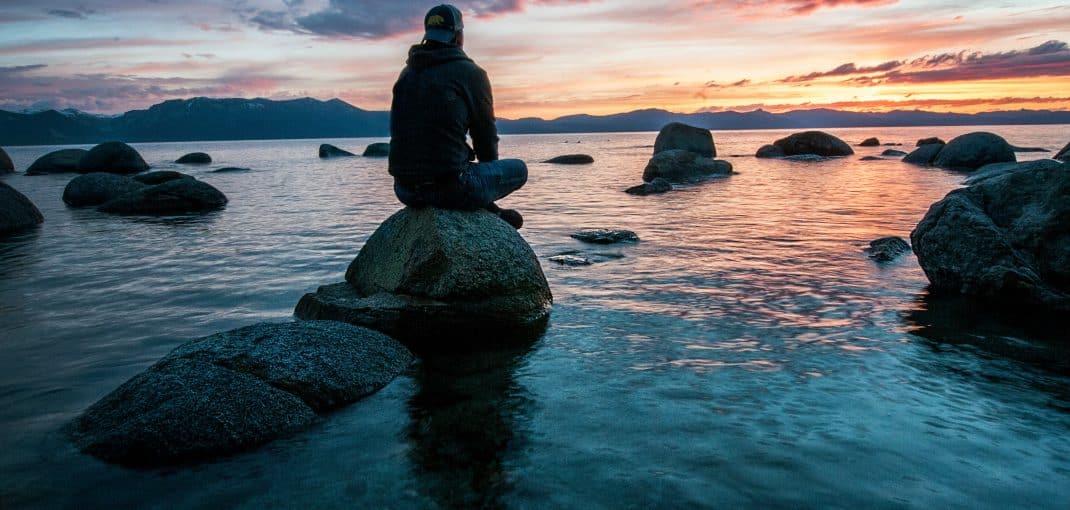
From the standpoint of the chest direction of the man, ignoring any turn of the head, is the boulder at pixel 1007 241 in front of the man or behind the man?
in front

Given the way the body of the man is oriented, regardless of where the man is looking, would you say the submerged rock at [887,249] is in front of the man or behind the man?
in front

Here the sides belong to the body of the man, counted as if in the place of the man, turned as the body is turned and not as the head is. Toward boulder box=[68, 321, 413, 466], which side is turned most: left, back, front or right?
back

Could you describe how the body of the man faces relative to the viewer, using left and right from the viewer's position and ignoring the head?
facing away from the viewer and to the right of the viewer

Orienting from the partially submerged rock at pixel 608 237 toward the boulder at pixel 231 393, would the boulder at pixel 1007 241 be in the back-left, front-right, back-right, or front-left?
front-left

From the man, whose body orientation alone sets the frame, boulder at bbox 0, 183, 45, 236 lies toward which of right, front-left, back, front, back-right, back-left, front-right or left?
left

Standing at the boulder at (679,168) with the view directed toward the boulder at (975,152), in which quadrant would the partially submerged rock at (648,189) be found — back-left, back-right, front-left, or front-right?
back-right

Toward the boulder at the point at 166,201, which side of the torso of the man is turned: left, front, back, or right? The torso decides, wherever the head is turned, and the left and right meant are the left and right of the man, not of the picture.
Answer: left

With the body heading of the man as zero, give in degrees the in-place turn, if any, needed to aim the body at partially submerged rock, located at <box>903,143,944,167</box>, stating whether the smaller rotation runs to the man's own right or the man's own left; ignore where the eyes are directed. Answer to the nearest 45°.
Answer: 0° — they already face it

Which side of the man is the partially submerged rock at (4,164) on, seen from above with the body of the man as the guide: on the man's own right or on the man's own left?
on the man's own left
